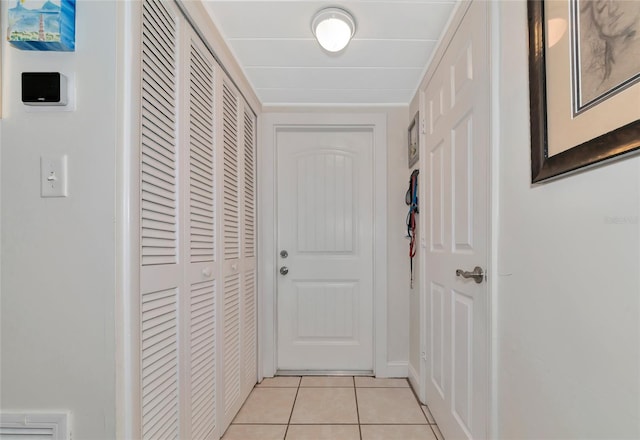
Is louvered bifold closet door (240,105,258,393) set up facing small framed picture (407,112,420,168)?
yes

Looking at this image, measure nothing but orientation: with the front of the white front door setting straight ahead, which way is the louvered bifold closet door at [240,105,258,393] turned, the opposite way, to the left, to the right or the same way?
to the left
